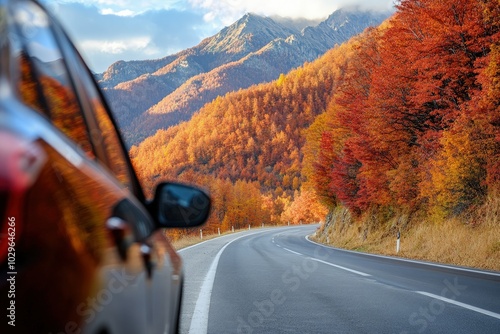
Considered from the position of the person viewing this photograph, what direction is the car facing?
facing away from the viewer and to the right of the viewer
